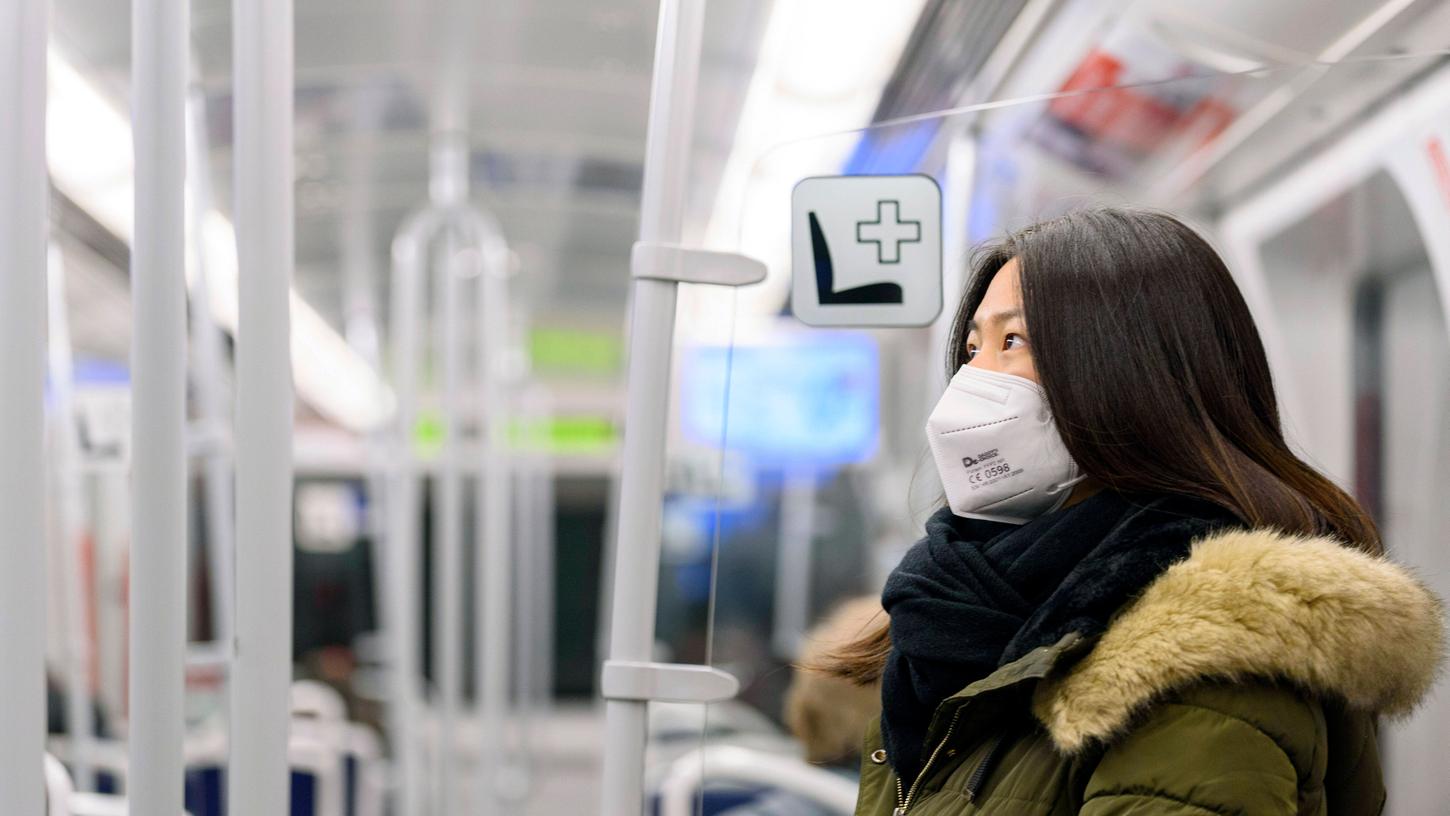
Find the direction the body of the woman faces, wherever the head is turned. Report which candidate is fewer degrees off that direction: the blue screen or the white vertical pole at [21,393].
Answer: the white vertical pole

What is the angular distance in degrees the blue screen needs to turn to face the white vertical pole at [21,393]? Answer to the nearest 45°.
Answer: approximately 45° to its right

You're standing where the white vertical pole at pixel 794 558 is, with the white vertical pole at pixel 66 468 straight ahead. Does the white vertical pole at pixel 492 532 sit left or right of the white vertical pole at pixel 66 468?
right

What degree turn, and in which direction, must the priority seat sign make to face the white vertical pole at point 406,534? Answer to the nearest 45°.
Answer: approximately 135° to its right

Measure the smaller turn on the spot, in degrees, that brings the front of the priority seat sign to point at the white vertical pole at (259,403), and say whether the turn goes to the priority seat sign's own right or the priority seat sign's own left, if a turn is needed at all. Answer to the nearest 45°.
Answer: approximately 45° to the priority seat sign's own right

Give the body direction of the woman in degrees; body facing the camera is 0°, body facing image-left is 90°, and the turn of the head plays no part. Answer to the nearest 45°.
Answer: approximately 45°

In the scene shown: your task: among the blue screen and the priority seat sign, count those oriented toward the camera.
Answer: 2

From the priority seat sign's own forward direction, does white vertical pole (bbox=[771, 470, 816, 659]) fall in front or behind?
behind

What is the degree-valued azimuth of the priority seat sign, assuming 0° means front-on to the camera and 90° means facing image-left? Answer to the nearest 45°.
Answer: approximately 0°
